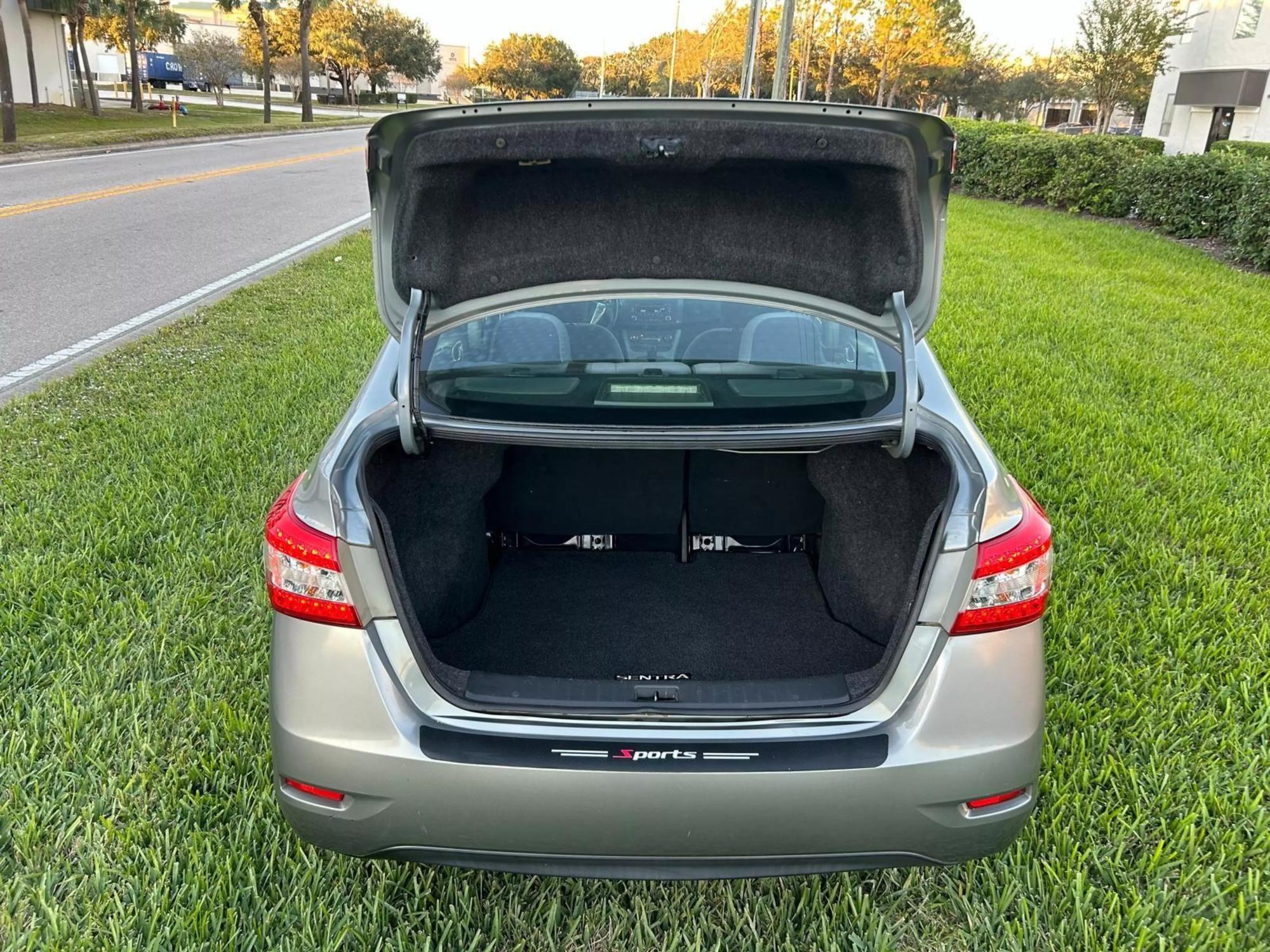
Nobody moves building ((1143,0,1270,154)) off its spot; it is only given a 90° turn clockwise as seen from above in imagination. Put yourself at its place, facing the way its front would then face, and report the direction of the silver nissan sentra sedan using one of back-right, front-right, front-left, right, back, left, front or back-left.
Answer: back-left

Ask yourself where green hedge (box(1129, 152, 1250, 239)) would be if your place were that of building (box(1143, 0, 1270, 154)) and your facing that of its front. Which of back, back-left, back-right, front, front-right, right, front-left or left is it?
front-left

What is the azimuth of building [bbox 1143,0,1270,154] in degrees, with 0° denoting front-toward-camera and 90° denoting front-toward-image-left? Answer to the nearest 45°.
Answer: approximately 45°

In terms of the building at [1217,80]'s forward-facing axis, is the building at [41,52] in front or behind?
in front

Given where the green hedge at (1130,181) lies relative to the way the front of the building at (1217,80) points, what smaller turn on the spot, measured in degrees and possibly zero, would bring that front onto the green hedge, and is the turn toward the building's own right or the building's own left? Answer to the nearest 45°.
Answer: approximately 45° to the building's own left

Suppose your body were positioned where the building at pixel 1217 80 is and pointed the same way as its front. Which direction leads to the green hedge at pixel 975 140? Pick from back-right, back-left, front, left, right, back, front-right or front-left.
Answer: front-left

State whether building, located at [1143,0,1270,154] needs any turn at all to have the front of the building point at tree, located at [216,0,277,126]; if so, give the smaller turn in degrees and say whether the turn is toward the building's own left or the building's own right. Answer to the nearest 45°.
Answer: approximately 45° to the building's own right

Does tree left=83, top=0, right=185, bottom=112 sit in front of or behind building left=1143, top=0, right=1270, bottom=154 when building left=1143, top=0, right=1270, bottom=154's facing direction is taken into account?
in front

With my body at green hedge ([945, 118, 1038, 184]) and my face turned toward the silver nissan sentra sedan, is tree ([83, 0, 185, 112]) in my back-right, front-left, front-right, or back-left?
back-right

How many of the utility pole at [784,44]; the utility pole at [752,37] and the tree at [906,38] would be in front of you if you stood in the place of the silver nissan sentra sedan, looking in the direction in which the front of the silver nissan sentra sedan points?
3

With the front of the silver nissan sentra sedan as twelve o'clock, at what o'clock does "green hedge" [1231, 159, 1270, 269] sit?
The green hedge is roughly at 1 o'clock from the silver nissan sentra sedan.

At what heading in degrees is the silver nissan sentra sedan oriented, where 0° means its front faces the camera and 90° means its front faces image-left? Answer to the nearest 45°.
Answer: approximately 180°
